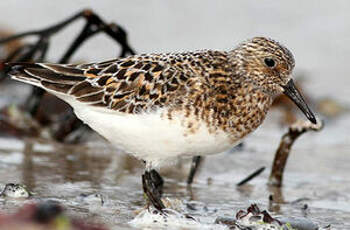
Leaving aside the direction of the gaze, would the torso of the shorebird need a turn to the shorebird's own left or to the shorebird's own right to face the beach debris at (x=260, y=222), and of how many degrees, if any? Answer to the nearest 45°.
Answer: approximately 45° to the shorebird's own right

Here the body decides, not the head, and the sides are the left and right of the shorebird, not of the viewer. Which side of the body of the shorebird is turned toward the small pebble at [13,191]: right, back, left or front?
back

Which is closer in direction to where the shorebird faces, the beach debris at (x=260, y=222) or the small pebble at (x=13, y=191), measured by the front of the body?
the beach debris

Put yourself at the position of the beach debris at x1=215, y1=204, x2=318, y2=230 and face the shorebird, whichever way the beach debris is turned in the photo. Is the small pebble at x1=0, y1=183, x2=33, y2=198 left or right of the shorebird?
left

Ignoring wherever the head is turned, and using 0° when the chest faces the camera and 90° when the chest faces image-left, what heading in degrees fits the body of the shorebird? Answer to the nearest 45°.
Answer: approximately 270°
